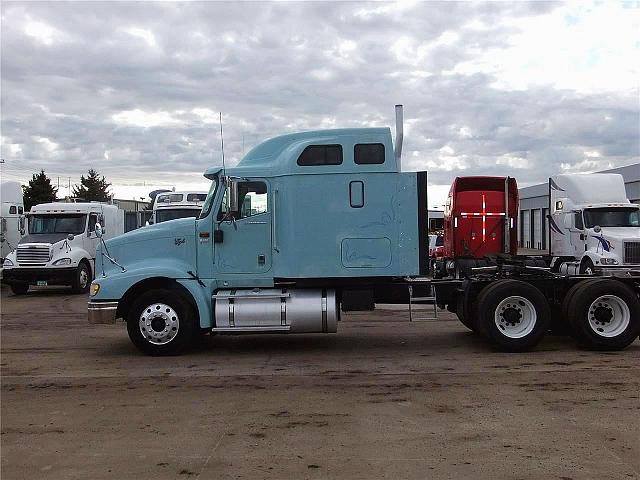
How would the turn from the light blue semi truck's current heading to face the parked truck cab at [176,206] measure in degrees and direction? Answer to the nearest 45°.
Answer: approximately 45° to its right

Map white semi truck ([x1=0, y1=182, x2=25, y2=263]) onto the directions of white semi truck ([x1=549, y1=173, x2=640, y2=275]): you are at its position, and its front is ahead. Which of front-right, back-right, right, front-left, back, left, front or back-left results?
back-right

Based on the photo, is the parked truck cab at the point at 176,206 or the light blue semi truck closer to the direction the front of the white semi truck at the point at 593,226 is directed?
the light blue semi truck

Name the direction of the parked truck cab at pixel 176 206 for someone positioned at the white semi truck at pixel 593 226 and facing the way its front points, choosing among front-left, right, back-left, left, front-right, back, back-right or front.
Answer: back-right

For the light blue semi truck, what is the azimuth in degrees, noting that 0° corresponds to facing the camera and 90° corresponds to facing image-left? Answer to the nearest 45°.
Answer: approximately 90°

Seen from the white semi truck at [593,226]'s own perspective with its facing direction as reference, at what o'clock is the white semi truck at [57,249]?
the white semi truck at [57,249] is roughly at 4 o'clock from the white semi truck at [593,226].

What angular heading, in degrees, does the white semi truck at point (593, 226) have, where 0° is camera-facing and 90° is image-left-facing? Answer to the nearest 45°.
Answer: approximately 315°

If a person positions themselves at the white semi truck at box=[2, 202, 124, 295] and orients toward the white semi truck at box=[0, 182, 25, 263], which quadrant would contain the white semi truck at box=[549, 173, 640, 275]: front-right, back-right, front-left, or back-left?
back-right

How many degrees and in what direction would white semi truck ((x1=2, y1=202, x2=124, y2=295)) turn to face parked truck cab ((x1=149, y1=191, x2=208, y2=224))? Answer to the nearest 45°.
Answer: approximately 135° to its left

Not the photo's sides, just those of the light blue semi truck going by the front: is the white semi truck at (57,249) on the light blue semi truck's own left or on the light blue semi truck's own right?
on the light blue semi truck's own right

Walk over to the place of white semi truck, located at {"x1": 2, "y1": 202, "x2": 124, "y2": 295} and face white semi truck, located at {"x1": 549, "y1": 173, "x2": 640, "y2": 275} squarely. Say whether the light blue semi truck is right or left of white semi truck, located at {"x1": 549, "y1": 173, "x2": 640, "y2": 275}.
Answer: right

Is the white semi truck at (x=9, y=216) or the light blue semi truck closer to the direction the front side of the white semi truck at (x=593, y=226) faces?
the light blue semi truck

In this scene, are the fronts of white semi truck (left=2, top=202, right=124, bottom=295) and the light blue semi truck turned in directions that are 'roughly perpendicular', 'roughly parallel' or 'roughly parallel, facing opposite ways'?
roughly perpendicular

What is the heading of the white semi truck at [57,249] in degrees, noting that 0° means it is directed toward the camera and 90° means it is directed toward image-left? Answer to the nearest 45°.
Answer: approximately 45°

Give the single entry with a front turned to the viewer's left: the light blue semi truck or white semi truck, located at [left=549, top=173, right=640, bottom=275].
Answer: the light blue semi truck

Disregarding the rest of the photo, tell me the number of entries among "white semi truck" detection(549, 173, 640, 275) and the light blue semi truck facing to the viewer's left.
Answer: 1
